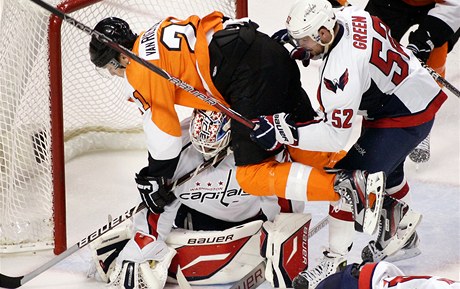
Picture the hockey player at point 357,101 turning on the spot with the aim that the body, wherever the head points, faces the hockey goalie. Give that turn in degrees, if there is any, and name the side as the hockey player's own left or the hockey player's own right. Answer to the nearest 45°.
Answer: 0° — they already face them

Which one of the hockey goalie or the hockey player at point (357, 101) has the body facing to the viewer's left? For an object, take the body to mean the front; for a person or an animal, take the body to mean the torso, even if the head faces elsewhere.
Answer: the hockey player

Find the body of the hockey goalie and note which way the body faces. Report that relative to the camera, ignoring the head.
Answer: toward the camera

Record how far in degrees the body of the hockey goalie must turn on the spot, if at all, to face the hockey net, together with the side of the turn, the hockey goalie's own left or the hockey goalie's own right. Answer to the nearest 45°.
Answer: approximately 135° to the hockey goalie's own right

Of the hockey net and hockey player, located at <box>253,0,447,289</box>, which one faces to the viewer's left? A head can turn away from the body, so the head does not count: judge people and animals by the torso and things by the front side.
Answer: the hockey player

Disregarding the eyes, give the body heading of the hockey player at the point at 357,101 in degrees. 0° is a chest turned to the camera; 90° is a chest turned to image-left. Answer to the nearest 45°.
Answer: approximately 90°

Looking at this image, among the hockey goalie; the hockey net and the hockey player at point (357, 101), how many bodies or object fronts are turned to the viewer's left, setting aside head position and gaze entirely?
1

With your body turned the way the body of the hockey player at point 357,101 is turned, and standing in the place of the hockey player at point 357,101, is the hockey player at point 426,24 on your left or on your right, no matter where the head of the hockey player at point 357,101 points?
on your right

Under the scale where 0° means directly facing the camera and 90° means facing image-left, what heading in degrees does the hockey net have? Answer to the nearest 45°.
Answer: approximately 315°

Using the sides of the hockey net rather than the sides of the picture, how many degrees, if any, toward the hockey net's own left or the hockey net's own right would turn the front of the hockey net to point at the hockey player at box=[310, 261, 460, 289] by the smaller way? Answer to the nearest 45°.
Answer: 0° — it already faces them

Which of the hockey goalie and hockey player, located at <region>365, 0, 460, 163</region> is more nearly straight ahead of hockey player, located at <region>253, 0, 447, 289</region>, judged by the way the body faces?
the hockey goalie
